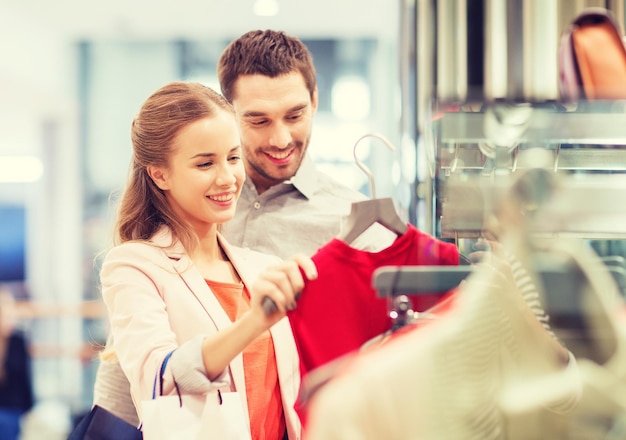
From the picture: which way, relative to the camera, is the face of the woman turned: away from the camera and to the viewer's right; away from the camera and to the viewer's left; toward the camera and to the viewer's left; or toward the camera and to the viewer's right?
toward the camera and to the viewer's right

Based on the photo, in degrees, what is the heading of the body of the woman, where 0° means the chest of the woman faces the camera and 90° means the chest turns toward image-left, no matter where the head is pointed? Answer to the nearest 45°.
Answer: approximately 315°

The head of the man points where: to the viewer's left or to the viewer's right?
to the viewer's right

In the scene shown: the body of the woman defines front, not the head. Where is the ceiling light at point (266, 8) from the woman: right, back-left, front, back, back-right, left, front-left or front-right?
back-left
